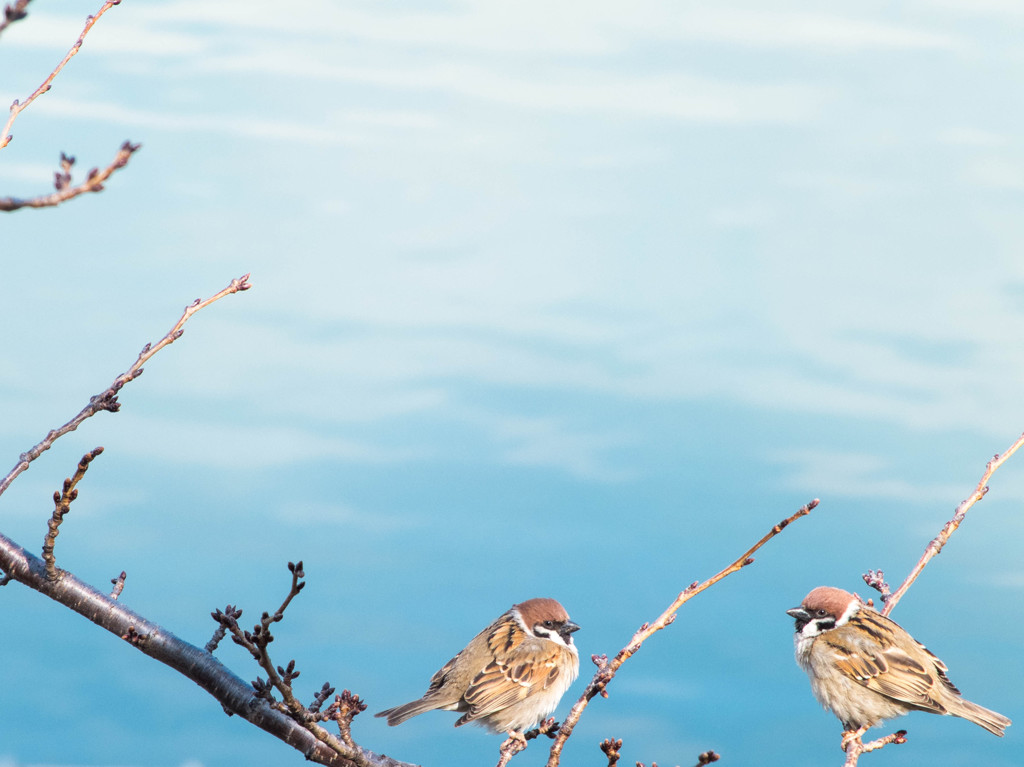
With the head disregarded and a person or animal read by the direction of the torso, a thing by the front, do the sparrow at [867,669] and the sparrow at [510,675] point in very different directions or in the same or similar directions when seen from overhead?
very different directions

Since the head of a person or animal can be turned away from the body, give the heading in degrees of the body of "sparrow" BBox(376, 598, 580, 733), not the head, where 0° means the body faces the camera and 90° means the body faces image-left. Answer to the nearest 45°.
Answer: approximately 270°

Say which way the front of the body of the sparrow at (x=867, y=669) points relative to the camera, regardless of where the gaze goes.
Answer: to the viewer's left

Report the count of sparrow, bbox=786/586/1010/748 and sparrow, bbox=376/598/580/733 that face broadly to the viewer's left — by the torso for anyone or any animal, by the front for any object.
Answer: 1

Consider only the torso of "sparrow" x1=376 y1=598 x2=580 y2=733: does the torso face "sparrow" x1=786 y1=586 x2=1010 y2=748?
yes

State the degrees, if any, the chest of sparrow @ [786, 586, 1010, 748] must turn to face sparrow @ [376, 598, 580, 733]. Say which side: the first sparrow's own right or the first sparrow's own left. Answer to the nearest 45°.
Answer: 0° — it already faces it
